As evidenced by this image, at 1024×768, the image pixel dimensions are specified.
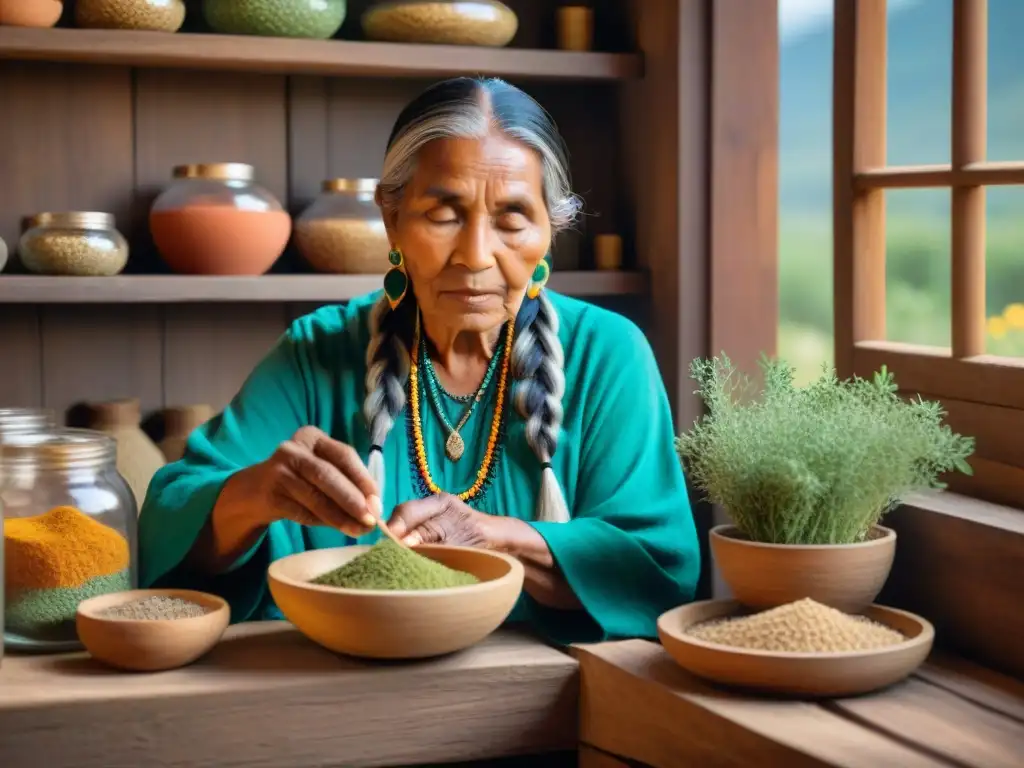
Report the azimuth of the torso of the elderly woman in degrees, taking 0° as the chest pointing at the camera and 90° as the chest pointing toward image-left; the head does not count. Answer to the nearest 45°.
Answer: approximately 0°

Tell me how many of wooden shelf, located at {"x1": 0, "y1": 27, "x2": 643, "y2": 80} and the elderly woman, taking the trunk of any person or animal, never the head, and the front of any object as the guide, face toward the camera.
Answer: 2

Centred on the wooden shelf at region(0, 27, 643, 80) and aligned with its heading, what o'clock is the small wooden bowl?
The small wooden bowl is roughly at 12 o'clock from the wooden shelf.

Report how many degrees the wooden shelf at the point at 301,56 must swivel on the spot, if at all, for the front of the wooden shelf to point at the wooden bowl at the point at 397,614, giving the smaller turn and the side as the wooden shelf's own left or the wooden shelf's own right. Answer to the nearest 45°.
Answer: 0° — it already faces it

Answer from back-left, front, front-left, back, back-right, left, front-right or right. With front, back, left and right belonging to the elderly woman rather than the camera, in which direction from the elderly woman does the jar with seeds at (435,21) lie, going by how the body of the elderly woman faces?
back

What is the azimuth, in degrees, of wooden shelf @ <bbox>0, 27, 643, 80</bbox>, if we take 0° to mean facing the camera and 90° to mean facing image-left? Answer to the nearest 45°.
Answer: approximately 0°

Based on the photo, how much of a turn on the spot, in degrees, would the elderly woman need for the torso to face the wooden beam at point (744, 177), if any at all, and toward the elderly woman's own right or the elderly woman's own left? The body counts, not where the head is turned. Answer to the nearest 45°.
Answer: approximately 135° to the elderly woman's own left

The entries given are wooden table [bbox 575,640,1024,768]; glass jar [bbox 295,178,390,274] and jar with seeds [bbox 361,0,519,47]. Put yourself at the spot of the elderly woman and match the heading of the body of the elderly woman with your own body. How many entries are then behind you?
2
